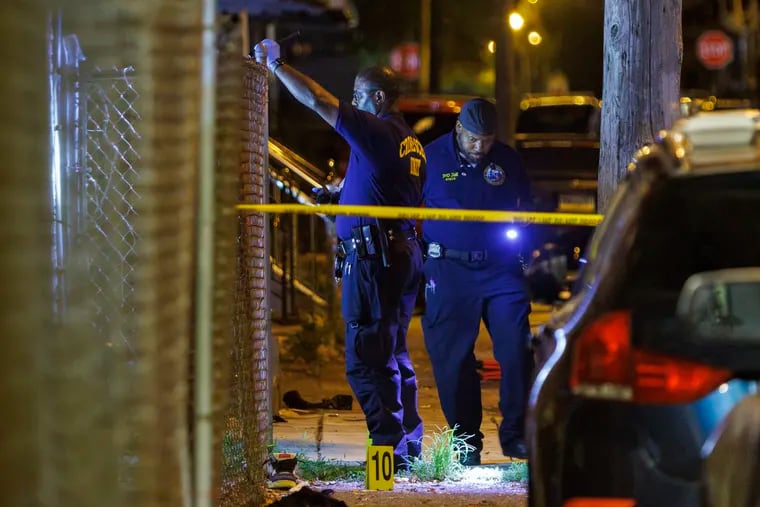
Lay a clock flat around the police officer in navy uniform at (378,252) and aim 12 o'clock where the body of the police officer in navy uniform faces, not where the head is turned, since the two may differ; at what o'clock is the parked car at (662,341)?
The parked car is roughly at 7 o'clock from the police officer in navy uniform.

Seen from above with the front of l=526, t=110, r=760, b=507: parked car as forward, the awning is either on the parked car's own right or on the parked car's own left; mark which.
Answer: on the parked car's own left

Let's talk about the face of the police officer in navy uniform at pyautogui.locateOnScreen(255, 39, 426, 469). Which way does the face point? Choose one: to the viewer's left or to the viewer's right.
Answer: to the viewer's left

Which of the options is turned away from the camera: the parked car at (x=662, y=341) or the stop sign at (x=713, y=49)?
the parked car

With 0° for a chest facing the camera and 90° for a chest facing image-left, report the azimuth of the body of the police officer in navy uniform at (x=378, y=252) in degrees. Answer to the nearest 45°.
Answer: approximately 135°

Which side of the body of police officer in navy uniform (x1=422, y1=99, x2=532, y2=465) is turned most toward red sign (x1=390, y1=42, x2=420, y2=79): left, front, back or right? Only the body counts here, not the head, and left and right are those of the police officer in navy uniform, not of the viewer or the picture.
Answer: back

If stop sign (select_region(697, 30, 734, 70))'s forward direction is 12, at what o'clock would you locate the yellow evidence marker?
The yellow evidence marker is roughly at 12 o'clock from the stop sign.

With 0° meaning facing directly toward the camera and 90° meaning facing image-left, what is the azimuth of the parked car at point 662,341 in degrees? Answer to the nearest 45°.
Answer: approximately 180°

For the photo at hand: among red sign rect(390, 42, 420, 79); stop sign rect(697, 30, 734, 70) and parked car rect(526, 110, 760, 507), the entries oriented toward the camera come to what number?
2
